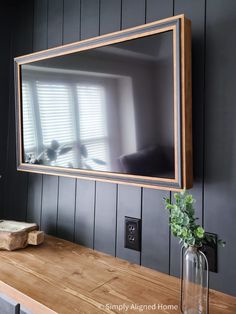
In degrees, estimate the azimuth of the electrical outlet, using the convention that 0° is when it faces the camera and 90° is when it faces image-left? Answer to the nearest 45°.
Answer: approximately 45°

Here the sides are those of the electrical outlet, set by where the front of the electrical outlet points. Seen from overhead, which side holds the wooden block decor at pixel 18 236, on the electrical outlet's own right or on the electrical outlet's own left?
on the electrical outlet's own right

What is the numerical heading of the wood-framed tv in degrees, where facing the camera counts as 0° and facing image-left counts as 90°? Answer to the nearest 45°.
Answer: approximately 45°
